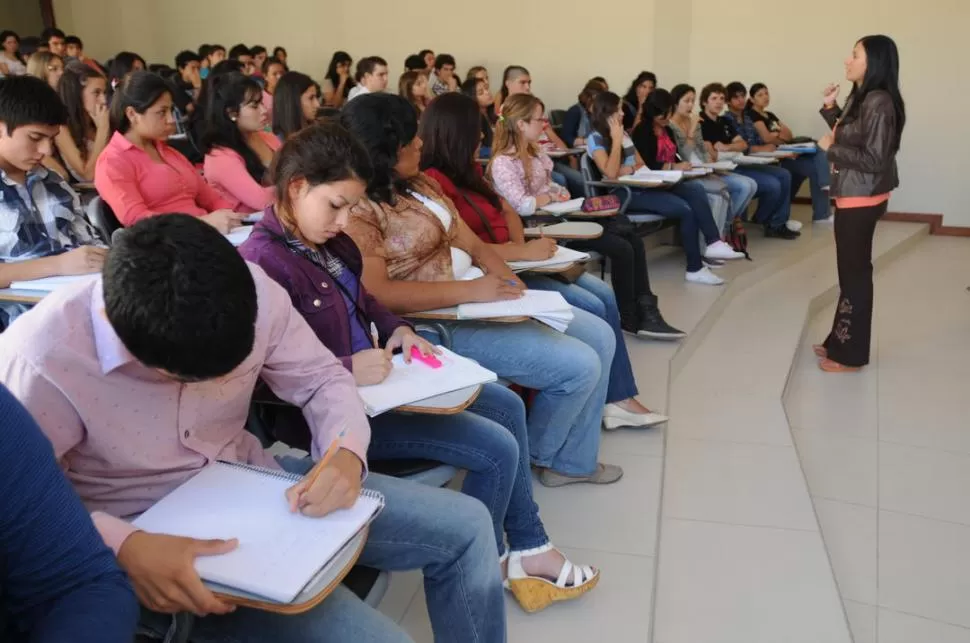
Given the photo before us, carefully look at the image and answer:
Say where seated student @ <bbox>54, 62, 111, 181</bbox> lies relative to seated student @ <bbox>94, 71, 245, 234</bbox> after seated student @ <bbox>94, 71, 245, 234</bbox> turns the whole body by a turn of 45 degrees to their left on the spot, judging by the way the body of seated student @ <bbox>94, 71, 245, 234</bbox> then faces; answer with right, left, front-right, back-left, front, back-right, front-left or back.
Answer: left

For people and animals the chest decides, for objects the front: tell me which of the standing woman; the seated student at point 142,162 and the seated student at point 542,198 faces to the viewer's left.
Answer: the standing woman

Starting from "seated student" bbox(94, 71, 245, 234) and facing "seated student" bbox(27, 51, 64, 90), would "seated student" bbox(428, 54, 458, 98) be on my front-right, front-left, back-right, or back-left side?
front-right

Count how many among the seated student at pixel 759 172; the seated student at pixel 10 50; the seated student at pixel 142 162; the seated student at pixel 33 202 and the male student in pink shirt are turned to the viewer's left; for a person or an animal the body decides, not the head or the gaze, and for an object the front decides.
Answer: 0

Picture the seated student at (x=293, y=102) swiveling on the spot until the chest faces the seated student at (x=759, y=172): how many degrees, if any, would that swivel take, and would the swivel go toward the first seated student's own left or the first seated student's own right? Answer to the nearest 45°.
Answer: approximately 45° to the first seated student's own left

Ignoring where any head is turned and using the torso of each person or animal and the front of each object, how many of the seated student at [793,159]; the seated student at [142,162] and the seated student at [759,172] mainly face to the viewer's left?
0

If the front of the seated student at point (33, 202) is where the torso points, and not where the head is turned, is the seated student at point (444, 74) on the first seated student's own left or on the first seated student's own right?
on the first seated student's own left

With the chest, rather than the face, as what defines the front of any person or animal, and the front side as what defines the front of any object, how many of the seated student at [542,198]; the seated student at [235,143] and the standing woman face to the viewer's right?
2

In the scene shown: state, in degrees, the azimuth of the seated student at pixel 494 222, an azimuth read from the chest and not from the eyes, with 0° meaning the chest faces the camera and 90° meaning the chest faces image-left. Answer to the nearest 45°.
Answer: approximately 270°

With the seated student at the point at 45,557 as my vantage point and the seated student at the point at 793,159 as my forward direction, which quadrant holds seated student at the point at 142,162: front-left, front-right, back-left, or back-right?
front-left

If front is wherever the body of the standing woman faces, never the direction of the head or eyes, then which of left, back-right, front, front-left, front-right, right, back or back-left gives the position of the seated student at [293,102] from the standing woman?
front

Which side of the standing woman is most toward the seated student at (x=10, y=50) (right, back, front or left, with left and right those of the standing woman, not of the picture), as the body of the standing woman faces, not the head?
front

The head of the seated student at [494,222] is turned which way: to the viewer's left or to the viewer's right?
to the viewer's right

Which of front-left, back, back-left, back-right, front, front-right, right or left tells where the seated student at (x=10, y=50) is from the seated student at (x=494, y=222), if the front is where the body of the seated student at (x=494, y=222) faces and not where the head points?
back-left

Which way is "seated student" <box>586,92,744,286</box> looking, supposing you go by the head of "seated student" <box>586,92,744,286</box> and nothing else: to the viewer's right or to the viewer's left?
to the viewer's right

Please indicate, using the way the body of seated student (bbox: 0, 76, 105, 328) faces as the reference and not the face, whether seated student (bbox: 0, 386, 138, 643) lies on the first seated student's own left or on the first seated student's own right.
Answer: on the first seated student's own right
